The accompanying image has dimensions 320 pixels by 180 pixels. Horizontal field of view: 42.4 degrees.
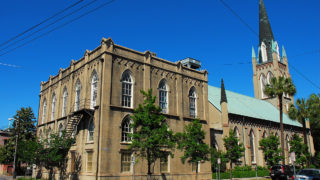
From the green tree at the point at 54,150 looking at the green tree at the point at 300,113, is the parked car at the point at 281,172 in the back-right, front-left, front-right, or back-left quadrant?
front-right

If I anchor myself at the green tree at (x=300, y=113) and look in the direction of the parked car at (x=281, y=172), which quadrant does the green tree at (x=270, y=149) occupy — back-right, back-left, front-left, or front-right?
front-right

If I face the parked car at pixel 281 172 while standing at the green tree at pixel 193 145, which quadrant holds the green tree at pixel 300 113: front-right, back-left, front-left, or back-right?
front-left
